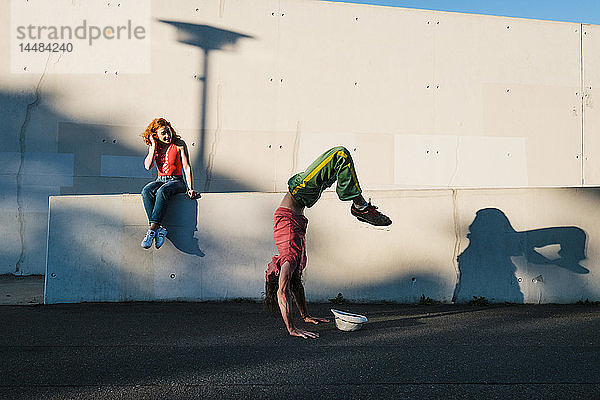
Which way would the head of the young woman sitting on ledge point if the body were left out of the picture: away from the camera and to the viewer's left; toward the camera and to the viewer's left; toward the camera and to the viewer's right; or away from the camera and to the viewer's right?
toward the camera and to the viewer's right

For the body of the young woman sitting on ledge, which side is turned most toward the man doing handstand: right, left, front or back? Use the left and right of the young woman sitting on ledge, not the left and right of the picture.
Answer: left

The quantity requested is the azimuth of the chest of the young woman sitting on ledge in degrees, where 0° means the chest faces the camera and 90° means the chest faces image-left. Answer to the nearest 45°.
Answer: approximately 45°
